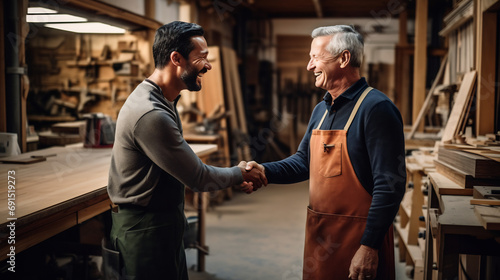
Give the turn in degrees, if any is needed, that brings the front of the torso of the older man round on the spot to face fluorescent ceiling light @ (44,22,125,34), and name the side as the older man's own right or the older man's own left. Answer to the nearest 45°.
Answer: approximately 90° to the older man's own right

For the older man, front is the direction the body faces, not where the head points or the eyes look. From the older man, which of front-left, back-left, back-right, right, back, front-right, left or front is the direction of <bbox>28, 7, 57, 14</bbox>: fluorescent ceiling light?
right

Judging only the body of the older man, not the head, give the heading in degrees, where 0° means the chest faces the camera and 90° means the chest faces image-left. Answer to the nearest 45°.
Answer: approximately 45°

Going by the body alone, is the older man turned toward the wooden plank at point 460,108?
no

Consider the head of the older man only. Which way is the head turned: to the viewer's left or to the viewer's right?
to the viewer's left

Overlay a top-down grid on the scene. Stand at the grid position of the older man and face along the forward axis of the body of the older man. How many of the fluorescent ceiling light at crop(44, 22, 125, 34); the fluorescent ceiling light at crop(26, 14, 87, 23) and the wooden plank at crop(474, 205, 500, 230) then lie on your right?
2

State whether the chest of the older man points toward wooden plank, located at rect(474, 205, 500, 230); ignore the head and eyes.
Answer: no

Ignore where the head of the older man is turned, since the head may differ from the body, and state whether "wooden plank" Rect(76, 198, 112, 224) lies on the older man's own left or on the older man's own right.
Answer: on the older man's own right

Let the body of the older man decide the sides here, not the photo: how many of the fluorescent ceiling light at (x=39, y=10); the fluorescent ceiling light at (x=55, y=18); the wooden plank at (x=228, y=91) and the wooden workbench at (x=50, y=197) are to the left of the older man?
0

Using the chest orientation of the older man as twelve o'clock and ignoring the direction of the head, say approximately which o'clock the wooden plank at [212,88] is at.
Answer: The wooden plank is roughly at 4 o'clock from the older man.

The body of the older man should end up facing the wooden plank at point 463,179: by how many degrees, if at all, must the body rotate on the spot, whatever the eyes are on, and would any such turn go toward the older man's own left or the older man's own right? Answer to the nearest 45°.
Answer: approximately 180°
